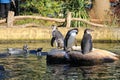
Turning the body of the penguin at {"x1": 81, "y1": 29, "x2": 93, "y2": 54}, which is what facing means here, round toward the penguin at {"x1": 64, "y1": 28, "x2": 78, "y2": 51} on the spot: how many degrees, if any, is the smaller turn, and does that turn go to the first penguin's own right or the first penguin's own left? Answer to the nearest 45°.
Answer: approximately 90° to the first penguin's own left
